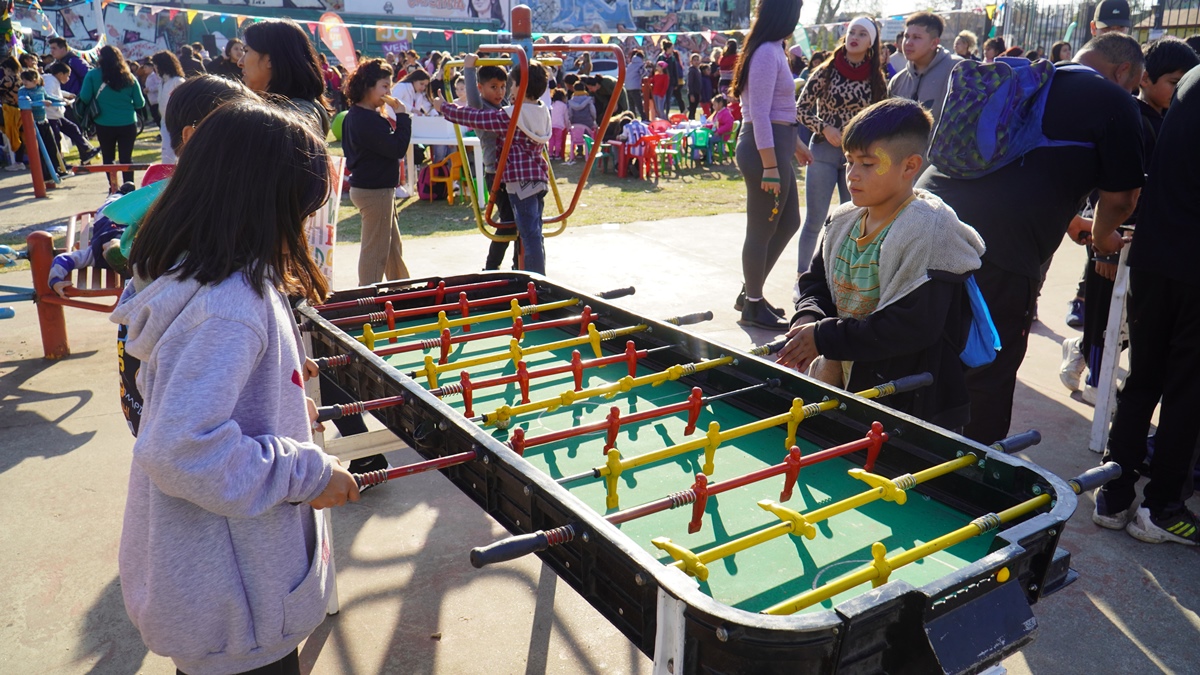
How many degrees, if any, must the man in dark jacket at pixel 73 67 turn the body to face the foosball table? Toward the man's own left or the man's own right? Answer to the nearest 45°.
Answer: approximately 90° to the man's own left

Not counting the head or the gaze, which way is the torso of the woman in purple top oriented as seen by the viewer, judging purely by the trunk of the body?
to the viewer's right

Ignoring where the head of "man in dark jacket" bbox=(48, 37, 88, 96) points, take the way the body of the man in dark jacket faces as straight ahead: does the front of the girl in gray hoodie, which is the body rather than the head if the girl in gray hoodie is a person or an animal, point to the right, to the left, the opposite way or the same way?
the opposite way

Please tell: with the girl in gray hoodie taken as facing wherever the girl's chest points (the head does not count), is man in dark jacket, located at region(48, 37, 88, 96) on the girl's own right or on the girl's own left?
on the girl's own left

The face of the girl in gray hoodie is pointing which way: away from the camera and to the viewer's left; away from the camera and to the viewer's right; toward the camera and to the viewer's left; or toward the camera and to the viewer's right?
away from the camera and to the viewer's right

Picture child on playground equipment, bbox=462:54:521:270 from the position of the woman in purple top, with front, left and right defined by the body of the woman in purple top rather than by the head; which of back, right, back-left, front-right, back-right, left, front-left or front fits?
back

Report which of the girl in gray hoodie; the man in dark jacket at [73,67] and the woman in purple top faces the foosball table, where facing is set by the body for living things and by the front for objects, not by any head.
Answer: the girl in gray hoodie

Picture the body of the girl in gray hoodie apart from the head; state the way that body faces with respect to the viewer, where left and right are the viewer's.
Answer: facing to the right of the viewer
